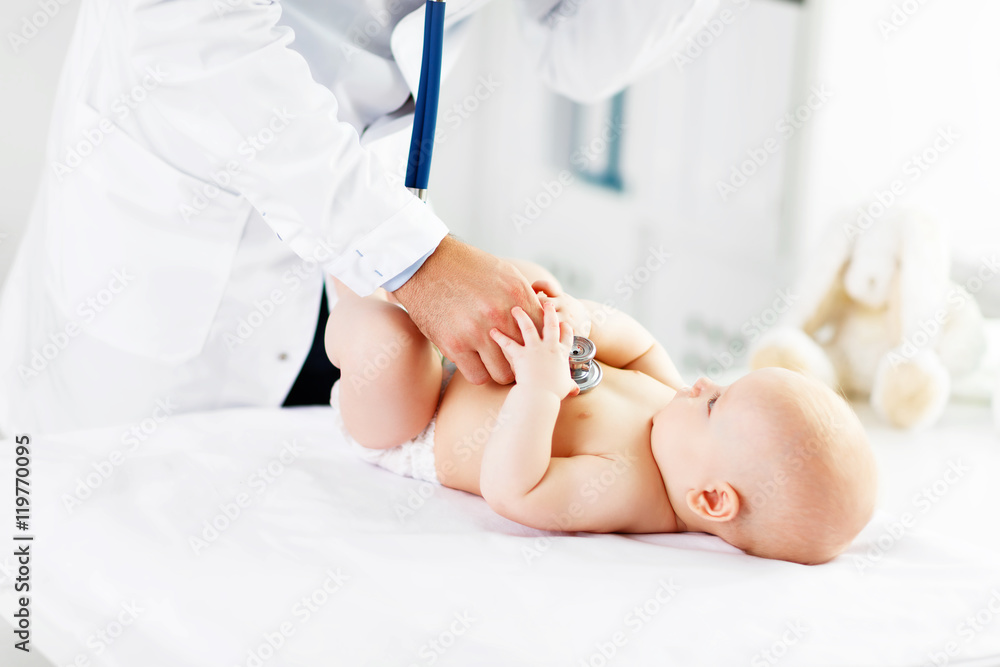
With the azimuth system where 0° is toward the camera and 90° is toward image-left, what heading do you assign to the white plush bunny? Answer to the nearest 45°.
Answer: approximately 45°

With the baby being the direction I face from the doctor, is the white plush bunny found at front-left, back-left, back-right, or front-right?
front-left

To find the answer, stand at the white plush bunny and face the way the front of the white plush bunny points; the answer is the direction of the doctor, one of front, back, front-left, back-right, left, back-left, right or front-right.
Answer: front

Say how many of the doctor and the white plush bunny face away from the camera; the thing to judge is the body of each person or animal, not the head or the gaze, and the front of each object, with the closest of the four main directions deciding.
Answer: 0

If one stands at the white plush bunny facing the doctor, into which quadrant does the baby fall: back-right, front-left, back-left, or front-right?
front-left

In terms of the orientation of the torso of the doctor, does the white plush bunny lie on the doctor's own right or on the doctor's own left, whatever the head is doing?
on the doctor's own left

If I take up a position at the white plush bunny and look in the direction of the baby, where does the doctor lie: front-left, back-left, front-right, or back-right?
front-right

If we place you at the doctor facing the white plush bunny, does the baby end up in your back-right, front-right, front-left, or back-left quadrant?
front-right
